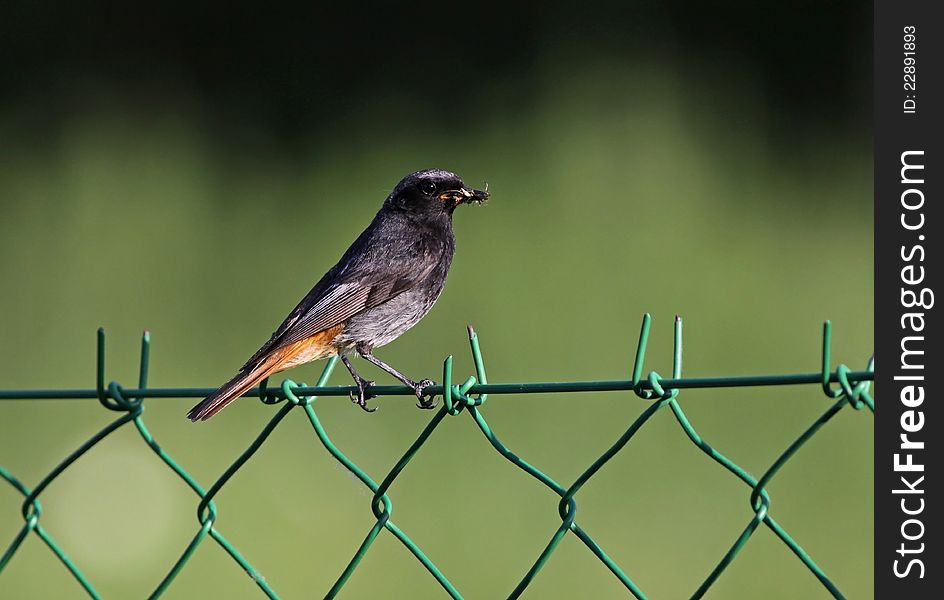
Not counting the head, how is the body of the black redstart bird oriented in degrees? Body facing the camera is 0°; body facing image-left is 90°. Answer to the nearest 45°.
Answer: approximately 270°
